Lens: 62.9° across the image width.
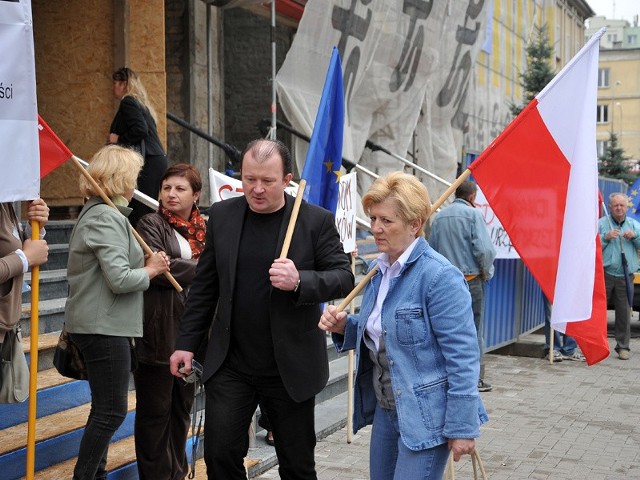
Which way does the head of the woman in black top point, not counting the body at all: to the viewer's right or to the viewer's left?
to the viewer's left

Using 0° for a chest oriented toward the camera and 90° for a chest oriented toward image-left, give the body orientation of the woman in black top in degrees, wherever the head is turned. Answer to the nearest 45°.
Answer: approximately 90°

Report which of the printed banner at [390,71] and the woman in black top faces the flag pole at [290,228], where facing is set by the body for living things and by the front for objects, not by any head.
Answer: the printed banner

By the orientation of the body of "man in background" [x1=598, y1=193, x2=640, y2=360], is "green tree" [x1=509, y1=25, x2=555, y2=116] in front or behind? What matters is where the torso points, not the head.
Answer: behind

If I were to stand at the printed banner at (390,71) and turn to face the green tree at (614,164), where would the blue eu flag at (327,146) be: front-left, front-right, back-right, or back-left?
back-right

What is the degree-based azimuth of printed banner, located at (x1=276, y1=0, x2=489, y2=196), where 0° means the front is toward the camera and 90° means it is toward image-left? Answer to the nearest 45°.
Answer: approximately 0°

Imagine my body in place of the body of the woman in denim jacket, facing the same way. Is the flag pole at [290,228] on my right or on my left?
on my right

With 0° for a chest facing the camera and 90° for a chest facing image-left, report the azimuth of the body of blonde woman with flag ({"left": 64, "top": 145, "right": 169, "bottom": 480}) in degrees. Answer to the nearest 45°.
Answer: approximately 270°

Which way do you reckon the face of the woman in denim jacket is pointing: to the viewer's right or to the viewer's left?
to the viewer's left

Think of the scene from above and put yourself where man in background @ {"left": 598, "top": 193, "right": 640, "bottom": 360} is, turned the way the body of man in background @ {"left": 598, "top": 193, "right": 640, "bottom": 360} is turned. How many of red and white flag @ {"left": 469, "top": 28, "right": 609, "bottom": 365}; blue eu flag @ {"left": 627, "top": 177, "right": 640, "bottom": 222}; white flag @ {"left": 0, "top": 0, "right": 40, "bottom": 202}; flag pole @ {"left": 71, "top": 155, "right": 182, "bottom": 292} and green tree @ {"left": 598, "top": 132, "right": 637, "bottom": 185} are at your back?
2

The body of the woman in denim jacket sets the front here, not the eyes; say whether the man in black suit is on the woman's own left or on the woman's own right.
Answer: on the woman's own right
